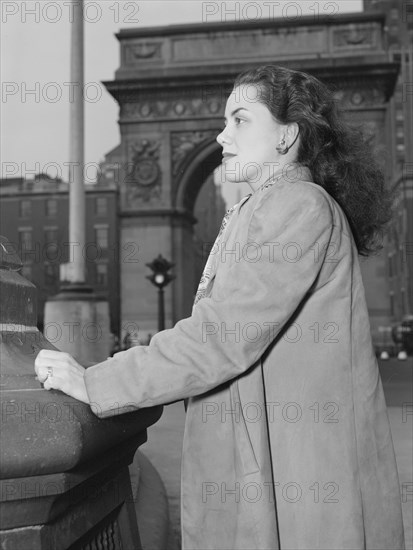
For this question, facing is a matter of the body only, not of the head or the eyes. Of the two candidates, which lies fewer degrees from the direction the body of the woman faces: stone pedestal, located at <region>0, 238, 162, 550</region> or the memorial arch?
the stone pedestal

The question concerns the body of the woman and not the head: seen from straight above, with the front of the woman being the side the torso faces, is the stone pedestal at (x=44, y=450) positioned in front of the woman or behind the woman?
in front

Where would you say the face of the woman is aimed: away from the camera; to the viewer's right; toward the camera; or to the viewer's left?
to the viewer's left

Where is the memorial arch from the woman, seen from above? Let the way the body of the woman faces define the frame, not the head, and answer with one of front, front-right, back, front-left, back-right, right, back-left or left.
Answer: right

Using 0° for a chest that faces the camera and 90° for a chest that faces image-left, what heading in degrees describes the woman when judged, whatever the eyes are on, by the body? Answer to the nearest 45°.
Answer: approximately 90°
